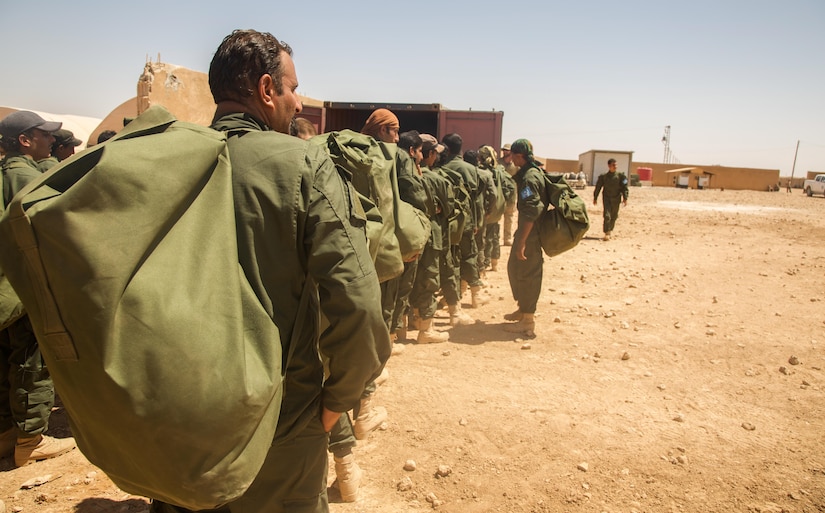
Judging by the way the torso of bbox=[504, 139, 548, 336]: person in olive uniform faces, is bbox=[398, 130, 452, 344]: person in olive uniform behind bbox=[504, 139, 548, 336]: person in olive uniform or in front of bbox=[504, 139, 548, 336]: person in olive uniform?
in front

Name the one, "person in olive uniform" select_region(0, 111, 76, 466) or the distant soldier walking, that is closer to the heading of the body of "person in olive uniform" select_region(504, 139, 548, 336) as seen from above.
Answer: the person in olive uniform

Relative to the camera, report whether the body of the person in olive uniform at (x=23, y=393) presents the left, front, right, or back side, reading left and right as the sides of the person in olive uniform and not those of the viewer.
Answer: right

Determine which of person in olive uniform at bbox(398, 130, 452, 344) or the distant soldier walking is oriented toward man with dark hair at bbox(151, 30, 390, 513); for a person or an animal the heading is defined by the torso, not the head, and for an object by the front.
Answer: the distant soldier walking

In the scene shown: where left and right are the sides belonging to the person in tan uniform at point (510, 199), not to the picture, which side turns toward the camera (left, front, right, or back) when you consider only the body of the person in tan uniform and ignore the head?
left

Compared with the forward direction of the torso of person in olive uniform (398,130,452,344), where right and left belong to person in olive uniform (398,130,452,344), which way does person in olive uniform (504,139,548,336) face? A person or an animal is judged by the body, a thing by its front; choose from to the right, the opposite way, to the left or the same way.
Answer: the opposite way

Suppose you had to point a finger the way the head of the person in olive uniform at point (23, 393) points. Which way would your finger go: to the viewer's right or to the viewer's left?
to the viewer's right

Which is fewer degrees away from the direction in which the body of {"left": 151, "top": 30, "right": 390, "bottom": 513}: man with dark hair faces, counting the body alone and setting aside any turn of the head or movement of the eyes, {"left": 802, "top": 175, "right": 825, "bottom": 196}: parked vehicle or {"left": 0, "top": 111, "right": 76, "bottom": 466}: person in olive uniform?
the parked vehicle

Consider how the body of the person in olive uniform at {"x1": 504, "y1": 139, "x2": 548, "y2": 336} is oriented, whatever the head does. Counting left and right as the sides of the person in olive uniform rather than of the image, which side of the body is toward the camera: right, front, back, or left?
left

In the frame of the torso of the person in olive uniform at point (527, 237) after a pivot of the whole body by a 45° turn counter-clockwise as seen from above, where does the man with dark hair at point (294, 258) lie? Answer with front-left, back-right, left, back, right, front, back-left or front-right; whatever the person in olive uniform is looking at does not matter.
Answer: front-left

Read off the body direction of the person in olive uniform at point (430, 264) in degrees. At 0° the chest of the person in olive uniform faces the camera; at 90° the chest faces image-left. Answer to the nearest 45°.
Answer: approximately 270°
